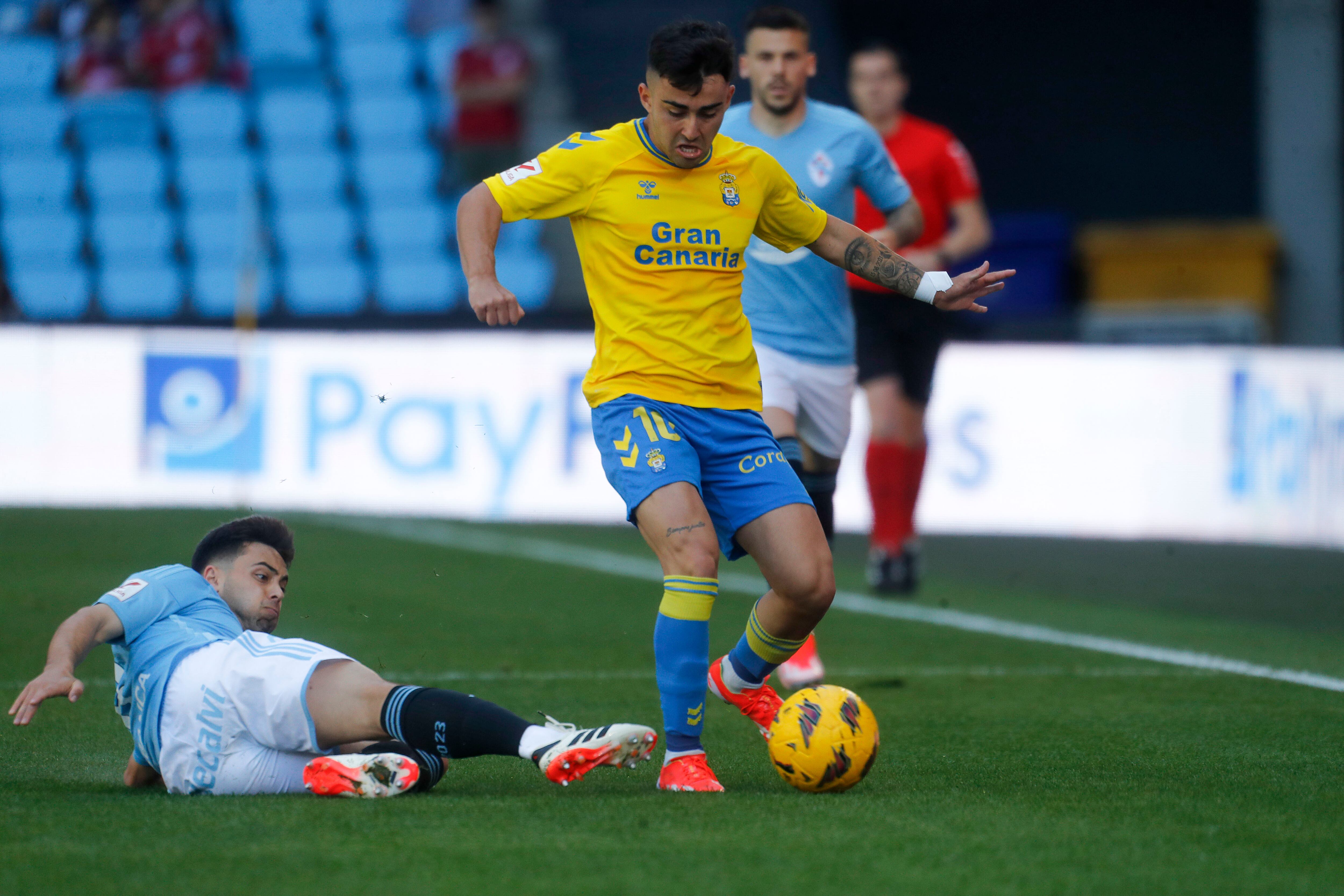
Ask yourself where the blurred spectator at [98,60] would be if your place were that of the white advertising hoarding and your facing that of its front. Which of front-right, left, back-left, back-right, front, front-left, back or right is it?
back-right

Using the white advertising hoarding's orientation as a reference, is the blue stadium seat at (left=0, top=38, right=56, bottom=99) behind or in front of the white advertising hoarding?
behind

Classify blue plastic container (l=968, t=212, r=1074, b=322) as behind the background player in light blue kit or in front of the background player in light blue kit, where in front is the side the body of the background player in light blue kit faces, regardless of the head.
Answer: behind

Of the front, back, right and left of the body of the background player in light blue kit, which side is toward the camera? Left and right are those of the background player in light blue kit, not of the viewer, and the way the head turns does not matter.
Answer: front

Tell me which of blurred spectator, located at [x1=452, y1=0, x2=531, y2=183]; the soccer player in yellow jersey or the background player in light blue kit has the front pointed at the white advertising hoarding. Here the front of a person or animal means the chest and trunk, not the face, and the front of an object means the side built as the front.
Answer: the blurred spectator

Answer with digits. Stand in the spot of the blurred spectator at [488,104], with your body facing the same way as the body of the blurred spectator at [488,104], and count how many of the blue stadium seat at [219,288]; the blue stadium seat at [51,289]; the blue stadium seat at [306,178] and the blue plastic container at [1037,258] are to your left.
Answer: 1

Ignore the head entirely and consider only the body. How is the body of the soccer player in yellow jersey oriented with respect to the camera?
toward the camera

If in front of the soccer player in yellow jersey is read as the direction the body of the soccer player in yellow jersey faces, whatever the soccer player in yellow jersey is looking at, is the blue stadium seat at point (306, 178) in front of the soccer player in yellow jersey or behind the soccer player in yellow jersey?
behind

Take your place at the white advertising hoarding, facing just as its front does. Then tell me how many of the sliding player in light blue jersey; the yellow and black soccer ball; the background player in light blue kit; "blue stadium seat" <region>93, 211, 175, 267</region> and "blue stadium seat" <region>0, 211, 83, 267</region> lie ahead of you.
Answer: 3

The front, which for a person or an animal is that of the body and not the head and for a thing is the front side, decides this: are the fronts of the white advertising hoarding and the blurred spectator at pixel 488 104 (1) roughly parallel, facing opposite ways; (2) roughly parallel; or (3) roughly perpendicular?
roughly parallel

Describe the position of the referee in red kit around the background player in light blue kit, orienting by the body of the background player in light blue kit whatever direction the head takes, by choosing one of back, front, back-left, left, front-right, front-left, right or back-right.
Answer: back

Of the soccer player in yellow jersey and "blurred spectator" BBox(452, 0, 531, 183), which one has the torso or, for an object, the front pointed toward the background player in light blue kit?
the blurred spectator

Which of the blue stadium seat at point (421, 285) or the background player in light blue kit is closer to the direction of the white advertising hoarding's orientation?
the background player in light blue kit

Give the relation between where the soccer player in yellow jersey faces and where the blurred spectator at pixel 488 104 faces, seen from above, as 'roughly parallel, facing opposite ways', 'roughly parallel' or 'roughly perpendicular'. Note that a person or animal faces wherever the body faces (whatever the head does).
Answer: roughly parallel

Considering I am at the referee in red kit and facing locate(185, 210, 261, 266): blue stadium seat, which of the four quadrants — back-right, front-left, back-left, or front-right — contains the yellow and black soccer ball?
back-left

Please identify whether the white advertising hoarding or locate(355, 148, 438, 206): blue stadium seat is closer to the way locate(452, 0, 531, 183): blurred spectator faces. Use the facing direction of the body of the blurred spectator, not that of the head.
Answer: the white advertising hoarding
